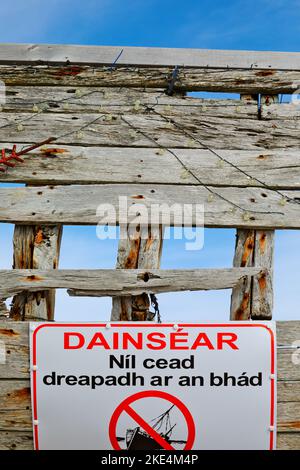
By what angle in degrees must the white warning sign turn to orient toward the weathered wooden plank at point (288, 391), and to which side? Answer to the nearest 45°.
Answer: approximately 90° to its left

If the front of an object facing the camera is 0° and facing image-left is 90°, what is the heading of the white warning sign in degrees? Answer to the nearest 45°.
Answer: approximately 0°

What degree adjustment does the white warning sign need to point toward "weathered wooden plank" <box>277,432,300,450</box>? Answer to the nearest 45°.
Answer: approximately 90° to its left
